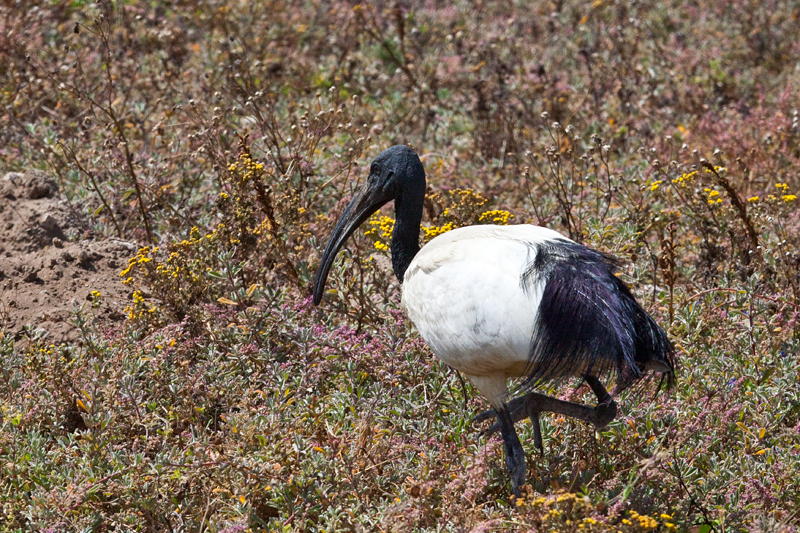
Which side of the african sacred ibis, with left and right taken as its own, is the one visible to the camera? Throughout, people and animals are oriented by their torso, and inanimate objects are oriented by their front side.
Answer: left

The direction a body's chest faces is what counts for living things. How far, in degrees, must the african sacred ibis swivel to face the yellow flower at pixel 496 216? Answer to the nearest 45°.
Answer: approximately 90° to its right
